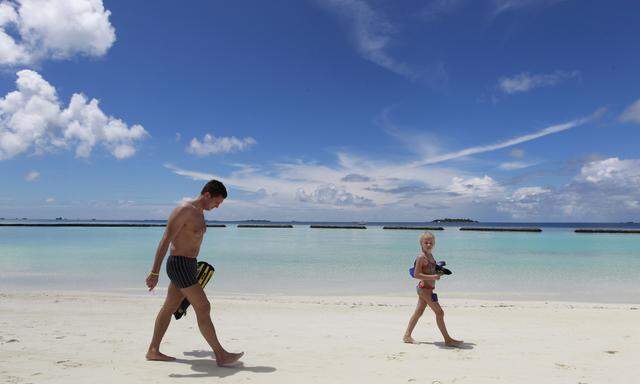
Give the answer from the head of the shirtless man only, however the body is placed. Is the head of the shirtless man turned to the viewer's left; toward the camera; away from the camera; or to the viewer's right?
to the viewer's right

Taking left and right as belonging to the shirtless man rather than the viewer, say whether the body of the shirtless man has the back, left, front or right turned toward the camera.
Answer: right
